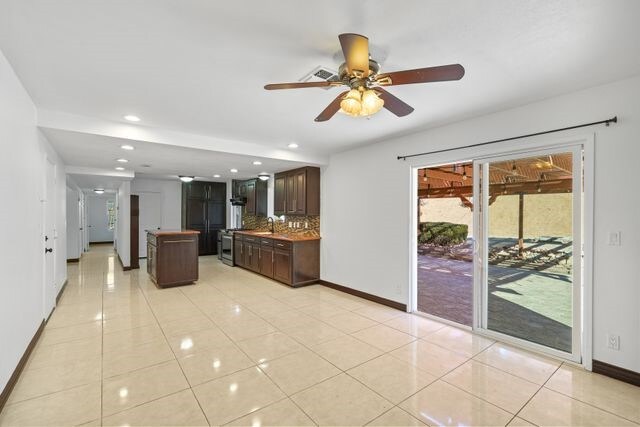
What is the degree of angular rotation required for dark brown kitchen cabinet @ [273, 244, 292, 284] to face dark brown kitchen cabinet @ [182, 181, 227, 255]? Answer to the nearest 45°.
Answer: approximately 90° to its right

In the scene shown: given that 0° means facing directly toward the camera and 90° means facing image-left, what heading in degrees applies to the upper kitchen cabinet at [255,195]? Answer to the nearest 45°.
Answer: approximately 45°

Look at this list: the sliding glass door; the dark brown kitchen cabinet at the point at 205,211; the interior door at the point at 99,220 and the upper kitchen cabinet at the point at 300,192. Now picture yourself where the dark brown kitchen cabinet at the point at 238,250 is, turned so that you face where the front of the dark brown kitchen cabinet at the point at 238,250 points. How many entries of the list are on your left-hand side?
2

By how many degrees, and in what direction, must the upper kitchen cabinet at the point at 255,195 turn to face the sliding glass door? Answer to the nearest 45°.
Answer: approximately 90° to its left

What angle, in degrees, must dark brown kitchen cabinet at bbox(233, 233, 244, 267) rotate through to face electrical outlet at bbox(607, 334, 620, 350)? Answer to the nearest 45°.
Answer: approximately 90° to its left

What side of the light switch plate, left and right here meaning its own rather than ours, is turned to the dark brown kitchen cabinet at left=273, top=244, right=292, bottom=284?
right

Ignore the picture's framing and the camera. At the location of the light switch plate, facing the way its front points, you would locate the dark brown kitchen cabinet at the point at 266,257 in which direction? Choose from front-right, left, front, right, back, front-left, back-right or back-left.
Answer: right
